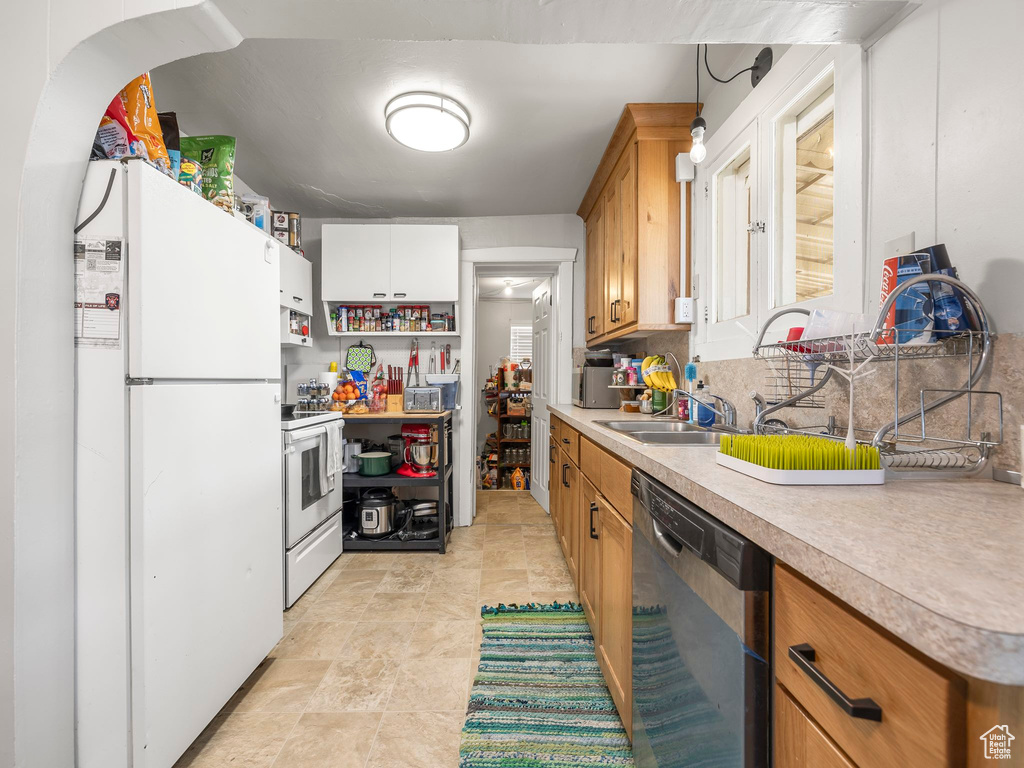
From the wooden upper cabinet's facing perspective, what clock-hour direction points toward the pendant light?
The pendant light is roughly at 8 o'clock from the wooden upper cabinet.

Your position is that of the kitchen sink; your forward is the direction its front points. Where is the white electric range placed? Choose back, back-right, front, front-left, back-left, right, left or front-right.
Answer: front

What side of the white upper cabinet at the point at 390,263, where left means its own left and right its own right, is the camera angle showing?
front

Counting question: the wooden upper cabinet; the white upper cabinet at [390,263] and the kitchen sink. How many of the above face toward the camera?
1

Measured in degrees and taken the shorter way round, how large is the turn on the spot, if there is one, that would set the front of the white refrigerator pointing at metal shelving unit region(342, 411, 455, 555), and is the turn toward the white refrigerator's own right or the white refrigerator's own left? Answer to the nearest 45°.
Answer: approximately 90° to the white refrigerator's own left

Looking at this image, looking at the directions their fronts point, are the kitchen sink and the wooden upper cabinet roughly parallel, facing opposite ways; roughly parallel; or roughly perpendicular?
roughly parallel

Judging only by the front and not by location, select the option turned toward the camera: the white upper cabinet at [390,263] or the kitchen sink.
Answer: the white upper cabinet

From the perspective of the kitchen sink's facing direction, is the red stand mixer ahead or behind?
ahead

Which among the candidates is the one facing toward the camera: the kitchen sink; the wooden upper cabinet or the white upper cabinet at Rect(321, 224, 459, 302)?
the white upper cabinet

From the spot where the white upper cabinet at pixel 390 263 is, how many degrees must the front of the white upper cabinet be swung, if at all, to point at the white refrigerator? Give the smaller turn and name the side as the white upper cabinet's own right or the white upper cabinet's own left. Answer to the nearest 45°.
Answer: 0° — it already faces it

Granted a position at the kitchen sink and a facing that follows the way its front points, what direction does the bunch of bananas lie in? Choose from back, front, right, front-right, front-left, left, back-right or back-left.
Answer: right

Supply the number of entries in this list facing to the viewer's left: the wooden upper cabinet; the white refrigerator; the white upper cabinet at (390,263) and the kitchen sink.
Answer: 2

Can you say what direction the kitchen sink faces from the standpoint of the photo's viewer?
facing to the left of the viewer

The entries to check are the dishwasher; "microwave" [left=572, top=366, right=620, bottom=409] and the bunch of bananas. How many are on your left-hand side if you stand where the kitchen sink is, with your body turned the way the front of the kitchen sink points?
1

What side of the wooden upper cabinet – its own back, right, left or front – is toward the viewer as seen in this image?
left

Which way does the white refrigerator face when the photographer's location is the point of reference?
facing the viewer and to the right of the viewer
